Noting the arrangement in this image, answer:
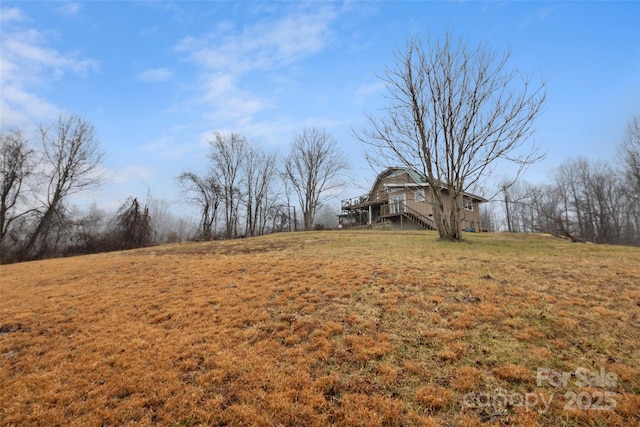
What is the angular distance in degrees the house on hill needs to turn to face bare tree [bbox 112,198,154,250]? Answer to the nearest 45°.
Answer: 0° — it already faces it

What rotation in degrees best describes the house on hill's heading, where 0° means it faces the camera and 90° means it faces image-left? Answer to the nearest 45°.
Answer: approximately 45°
